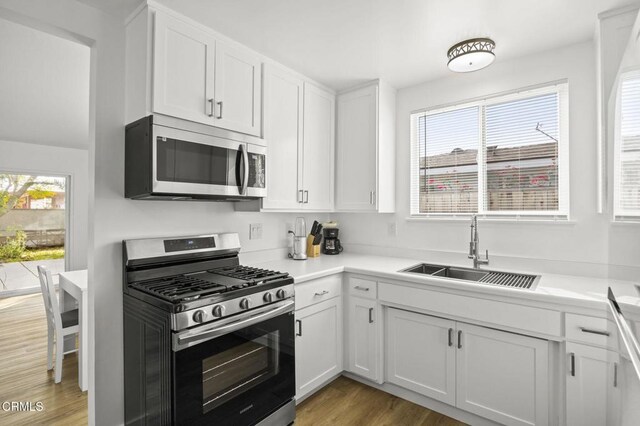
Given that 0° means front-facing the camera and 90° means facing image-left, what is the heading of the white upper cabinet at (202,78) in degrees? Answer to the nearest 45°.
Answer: approximately 315°

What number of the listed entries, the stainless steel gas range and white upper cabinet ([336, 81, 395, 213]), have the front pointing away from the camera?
0

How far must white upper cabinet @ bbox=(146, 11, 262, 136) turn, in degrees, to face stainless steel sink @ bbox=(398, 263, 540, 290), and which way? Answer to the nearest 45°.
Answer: approximately 45° to its left

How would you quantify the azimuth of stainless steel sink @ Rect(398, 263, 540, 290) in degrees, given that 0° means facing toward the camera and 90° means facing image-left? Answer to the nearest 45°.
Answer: approximately 45°

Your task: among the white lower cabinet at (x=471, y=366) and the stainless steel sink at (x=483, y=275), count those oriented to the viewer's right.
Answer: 0

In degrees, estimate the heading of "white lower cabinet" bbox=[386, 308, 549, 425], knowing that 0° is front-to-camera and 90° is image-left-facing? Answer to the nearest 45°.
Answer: approximately 45°
